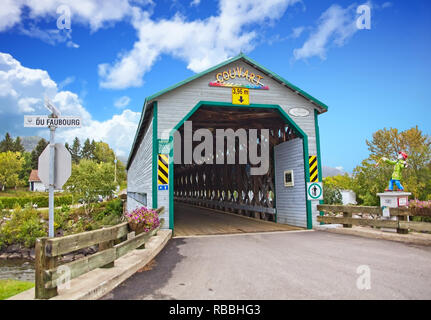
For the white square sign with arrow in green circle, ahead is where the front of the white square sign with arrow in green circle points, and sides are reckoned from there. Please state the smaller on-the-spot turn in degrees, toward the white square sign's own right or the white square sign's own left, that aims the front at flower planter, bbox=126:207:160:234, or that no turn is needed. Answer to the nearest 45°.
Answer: approximately 45° to the white square sign's own right

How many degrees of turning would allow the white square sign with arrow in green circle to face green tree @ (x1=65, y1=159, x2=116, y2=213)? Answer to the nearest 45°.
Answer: approximately 135° to its right

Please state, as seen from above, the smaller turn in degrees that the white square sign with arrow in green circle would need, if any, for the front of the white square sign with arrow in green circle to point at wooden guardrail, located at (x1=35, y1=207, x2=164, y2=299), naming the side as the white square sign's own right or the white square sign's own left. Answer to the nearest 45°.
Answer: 0° — it already faces it

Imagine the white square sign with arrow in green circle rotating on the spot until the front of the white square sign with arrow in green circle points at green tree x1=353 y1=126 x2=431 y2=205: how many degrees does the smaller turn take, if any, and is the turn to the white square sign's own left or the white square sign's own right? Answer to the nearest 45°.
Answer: approximately 135° to the white square sign's own left

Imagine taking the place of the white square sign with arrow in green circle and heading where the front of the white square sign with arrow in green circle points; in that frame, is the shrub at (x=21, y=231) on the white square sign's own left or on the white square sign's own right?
on the white square sign's own right

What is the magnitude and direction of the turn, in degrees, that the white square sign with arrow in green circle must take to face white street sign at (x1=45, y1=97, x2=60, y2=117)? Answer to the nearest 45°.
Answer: approximately 45° to its right

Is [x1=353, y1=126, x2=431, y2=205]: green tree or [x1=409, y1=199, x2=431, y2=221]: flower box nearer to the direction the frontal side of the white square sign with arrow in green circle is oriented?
the flower box

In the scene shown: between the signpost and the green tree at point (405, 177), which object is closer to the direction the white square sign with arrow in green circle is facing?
the signpost

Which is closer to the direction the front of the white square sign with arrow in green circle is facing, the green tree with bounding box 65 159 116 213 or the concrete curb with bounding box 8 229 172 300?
the concrete curb

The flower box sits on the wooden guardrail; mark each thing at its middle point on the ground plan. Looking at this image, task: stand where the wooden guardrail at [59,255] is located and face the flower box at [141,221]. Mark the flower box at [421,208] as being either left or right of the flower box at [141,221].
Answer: right

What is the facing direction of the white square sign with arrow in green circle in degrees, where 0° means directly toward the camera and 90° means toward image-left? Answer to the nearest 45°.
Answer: approximately 0°

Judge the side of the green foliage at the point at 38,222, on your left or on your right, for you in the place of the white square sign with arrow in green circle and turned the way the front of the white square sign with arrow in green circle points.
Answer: on your right
